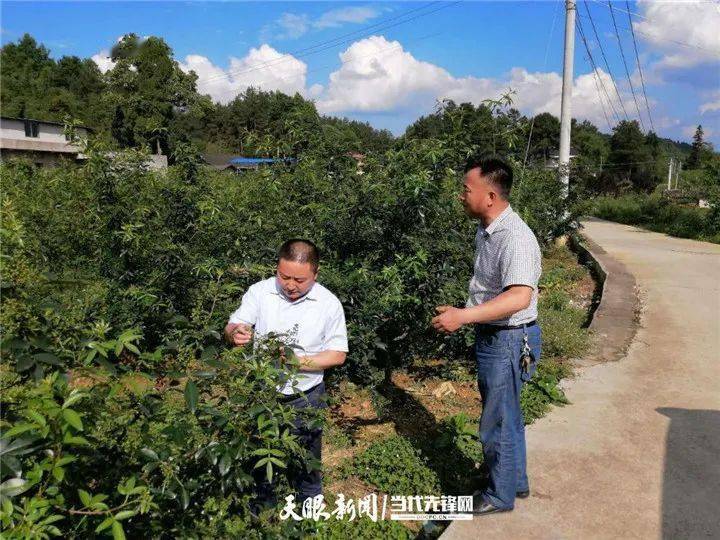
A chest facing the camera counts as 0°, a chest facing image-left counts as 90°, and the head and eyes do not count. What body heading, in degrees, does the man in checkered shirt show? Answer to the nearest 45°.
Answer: approximately 90°

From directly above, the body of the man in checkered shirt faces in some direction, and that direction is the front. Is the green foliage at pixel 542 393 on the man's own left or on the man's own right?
on the man's own right

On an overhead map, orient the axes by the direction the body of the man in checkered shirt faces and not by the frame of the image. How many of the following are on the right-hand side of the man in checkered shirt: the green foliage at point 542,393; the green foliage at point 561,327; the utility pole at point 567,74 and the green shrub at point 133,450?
3

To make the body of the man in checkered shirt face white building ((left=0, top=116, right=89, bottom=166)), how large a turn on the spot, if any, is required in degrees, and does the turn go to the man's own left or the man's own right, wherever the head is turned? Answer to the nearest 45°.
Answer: approximately 45° to the man's own right

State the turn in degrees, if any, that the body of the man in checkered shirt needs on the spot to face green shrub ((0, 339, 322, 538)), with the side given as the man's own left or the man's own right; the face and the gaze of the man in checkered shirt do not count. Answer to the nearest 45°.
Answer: approximately 45° to the man's own left

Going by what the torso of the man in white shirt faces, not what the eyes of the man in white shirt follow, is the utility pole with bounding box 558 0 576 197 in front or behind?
behind

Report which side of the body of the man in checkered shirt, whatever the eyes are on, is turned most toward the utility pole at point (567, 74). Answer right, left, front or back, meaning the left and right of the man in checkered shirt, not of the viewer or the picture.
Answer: right

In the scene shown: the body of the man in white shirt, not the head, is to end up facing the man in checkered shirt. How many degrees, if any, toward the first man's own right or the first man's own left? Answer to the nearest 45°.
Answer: approximately 135° to the first man's own left

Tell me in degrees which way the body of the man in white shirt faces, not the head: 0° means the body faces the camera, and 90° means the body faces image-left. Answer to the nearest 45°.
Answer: approximately 45°
